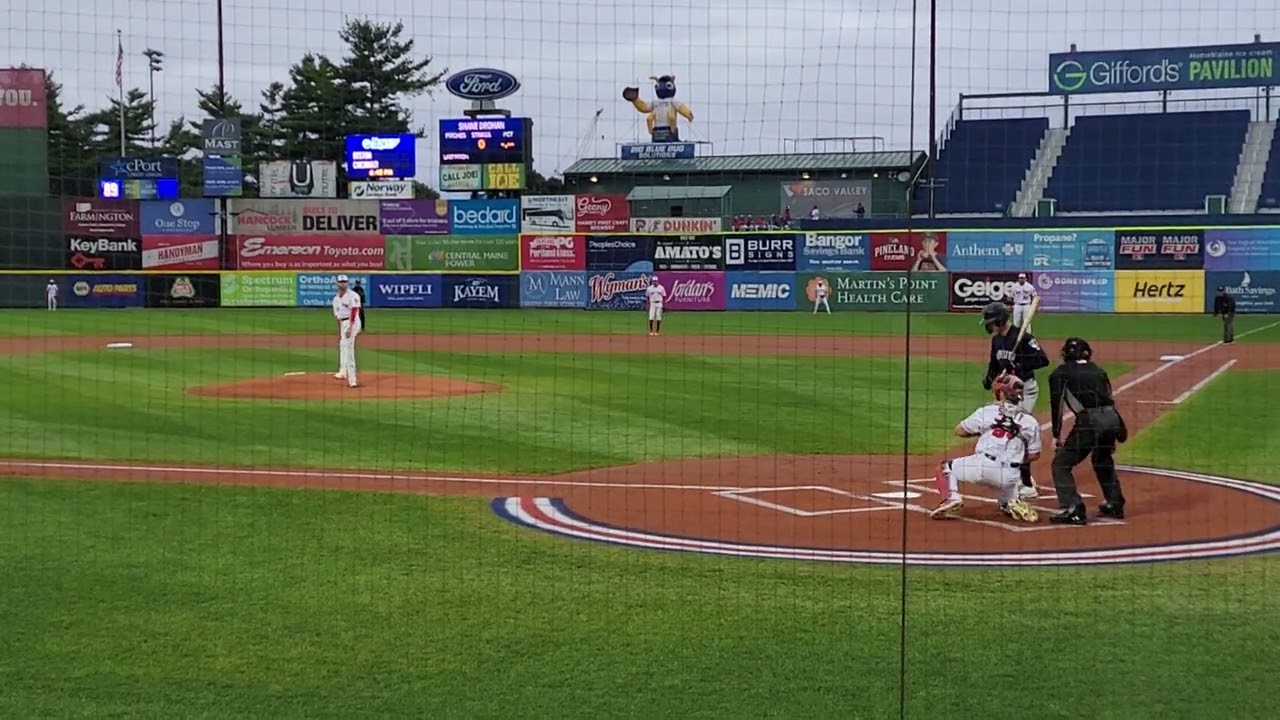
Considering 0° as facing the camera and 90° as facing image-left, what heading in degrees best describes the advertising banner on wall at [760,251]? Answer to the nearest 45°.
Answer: approximately 0°

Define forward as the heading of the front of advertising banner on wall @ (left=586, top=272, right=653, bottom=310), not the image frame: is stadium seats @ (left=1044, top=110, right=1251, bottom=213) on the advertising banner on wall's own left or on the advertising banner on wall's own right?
on the advertising banner on wall's own left

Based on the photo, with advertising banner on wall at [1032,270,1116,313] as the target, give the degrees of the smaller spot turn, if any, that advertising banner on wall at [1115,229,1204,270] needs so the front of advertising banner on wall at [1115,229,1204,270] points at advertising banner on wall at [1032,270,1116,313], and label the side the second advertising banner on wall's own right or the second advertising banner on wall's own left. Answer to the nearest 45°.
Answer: approximately 90° to the second advertising banner on wall's own right

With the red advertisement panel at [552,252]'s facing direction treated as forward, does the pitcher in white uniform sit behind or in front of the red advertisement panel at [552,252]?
in front

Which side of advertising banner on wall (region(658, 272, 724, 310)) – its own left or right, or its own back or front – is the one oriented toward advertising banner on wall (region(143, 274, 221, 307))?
right

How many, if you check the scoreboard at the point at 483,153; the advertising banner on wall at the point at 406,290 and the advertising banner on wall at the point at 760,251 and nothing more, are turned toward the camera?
3

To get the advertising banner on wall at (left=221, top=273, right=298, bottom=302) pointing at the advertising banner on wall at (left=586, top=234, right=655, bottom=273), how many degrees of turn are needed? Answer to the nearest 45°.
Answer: approximately 90° to its left

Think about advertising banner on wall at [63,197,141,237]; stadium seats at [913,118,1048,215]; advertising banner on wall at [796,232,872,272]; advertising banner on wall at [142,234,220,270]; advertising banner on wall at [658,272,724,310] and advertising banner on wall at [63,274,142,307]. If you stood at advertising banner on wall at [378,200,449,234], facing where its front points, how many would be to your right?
3

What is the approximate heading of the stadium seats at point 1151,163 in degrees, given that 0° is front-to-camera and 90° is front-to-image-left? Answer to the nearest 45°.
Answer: approximately 0°

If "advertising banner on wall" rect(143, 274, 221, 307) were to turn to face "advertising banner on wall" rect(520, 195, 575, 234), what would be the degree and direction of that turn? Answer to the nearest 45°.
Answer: approximately 90° to its left

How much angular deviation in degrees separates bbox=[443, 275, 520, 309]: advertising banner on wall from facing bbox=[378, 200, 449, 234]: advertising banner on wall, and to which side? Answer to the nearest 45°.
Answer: approximately 135° to its right

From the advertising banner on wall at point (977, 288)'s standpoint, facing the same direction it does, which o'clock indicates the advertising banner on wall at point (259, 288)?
the advertising banner on wall at point (259, 288) is roughly at 3 o'clock from the advertising banner on wall at point (977, 288).

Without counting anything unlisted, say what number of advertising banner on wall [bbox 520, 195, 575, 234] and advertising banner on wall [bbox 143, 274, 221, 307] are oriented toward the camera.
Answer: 2
